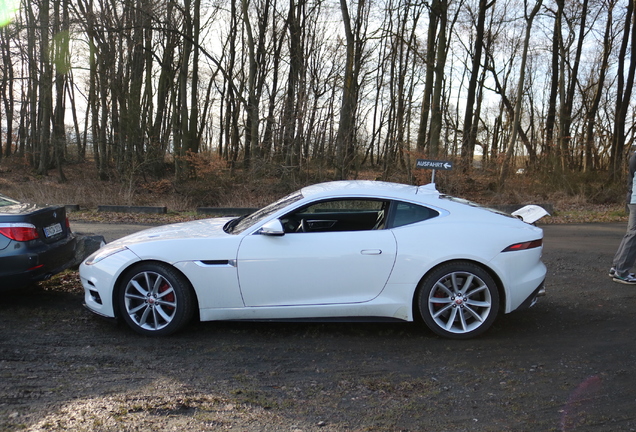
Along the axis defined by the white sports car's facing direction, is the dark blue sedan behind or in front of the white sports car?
in front

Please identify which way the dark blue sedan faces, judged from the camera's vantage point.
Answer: facing away from the viewer and to the left of the viewer

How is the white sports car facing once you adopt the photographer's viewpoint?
facing to the left of the viewer

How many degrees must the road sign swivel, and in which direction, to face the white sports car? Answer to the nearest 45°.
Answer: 0° — it already faces it

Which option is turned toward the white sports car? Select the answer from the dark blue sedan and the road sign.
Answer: the road sign

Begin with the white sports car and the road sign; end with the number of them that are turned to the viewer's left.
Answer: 1

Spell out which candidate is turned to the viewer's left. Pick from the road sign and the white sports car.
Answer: the white sports car

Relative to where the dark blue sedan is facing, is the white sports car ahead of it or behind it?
behind

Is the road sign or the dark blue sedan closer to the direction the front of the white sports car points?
the dark blue sedan

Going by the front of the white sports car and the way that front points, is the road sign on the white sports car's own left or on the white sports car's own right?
on the white sports car's own right
